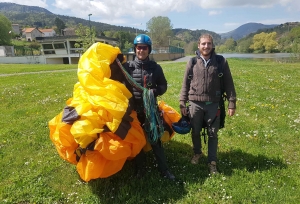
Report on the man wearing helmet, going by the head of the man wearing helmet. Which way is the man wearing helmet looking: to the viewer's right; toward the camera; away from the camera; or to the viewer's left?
toward the camera

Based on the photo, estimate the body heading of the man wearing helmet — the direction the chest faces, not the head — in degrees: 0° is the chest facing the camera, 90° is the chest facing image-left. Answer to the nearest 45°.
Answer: approximately 0°
